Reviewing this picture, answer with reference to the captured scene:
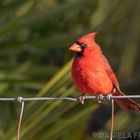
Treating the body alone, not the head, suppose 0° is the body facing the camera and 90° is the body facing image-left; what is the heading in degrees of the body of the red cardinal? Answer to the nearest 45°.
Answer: approximately 45°
